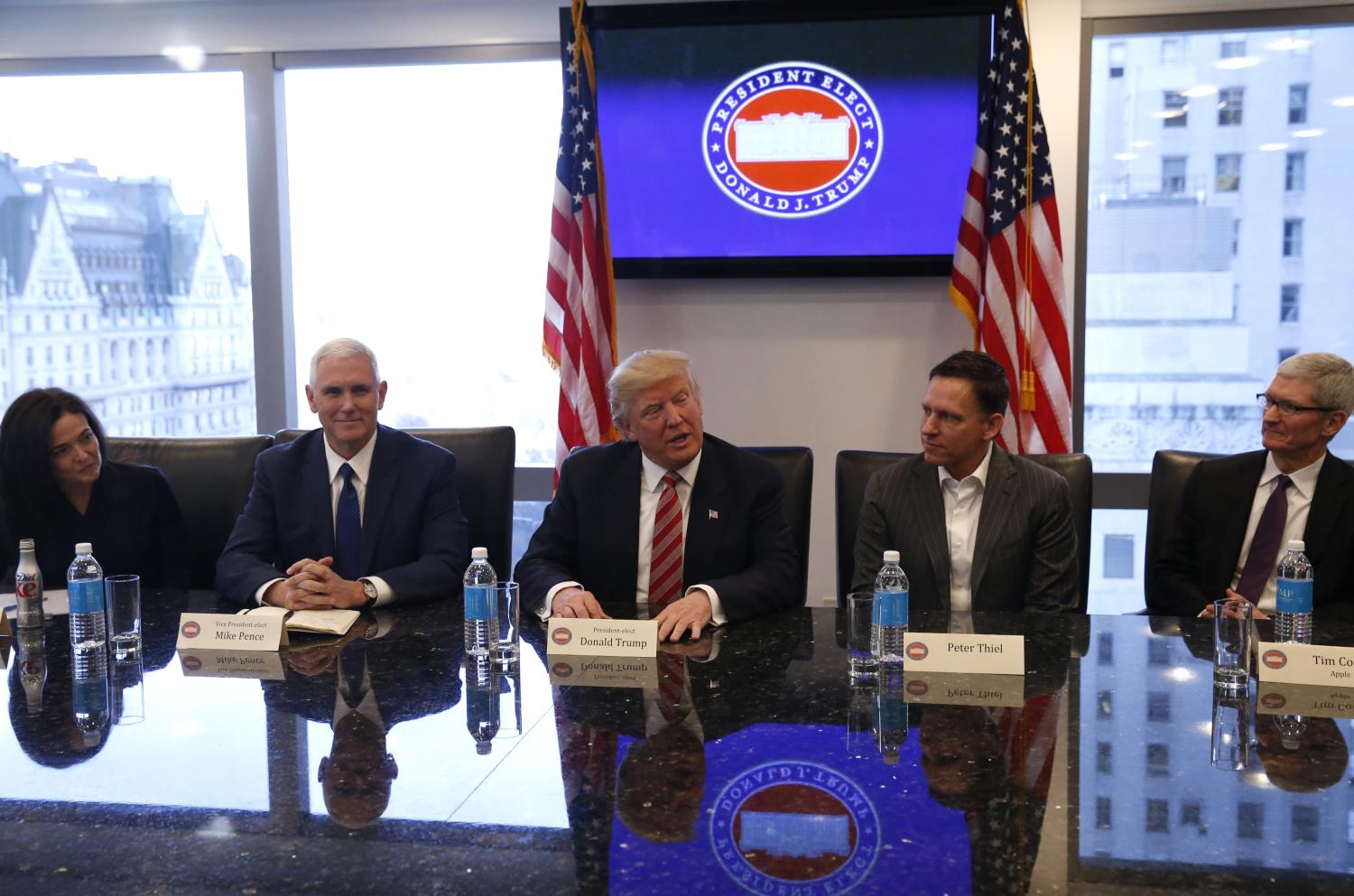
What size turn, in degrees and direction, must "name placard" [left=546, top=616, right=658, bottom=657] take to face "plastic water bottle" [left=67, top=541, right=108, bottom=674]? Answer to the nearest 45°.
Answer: approximately 90° to its right

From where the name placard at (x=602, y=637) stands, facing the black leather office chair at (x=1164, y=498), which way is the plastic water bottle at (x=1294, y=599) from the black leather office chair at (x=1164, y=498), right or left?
right

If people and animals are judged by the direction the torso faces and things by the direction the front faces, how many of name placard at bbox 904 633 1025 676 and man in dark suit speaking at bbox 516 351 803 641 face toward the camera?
2

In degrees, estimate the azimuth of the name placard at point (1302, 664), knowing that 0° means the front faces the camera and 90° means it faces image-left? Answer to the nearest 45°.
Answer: approximately 0°

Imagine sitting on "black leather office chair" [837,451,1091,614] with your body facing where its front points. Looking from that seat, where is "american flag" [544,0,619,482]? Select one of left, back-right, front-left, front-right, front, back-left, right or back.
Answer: back-right

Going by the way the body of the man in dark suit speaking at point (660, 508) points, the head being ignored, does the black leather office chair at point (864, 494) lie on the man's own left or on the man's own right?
on the man's own left

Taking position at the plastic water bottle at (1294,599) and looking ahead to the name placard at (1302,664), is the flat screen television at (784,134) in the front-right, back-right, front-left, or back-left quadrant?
back-right

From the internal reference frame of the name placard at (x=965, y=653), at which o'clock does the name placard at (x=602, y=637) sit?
the name placard at (x=602, y=637) is roughly at 3 o'clock from the name placard at (x=965, y=653).

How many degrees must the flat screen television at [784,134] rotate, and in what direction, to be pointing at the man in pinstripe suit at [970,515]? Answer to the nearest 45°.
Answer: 0° — it already faces them

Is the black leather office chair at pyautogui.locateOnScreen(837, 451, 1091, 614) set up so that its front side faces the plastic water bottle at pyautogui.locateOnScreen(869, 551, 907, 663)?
yes

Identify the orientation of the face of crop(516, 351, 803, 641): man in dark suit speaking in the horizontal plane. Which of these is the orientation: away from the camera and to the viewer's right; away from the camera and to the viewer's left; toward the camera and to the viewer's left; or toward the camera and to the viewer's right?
toward the camera and to the viewer's right
